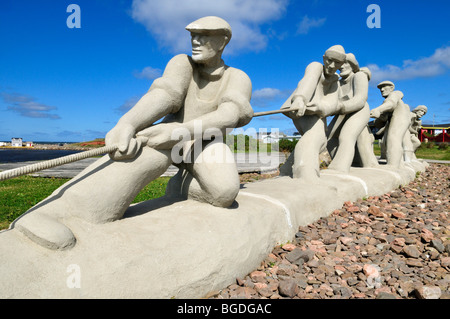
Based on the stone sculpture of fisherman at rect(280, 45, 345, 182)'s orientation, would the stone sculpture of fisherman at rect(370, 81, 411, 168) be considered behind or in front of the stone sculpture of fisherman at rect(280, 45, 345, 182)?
behind

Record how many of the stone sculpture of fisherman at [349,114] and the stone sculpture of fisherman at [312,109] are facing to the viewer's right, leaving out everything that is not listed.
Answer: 0

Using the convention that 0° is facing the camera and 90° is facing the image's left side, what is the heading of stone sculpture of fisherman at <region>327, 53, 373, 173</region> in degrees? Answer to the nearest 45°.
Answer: approximately 45°

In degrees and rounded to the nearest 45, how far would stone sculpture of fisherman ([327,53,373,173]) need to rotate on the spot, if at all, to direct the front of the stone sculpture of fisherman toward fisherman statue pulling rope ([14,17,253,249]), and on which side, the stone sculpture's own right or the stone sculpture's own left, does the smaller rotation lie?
approximately 45° to the stone sculpture's own left

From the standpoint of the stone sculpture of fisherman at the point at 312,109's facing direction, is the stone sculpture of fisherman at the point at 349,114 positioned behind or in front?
behind

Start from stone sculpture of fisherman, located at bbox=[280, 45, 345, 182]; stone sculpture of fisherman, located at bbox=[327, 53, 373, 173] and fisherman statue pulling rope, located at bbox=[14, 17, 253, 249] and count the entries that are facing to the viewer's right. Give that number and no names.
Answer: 0

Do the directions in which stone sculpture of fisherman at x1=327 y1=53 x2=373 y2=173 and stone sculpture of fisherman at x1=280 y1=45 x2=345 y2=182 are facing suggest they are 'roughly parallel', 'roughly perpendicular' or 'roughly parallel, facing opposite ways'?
roughly parallel

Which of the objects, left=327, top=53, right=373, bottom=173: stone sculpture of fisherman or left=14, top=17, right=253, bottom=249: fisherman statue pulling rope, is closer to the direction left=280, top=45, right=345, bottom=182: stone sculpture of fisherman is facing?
the fisherman statue pulling rope

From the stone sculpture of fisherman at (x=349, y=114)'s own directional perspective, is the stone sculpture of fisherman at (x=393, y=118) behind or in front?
behind

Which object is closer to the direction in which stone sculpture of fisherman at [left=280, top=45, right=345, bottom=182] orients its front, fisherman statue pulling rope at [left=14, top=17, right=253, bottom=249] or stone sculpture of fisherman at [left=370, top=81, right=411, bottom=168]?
the fisherman statue pulling rope

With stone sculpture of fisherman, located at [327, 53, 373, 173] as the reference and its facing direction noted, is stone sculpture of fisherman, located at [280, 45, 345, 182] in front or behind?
in front
